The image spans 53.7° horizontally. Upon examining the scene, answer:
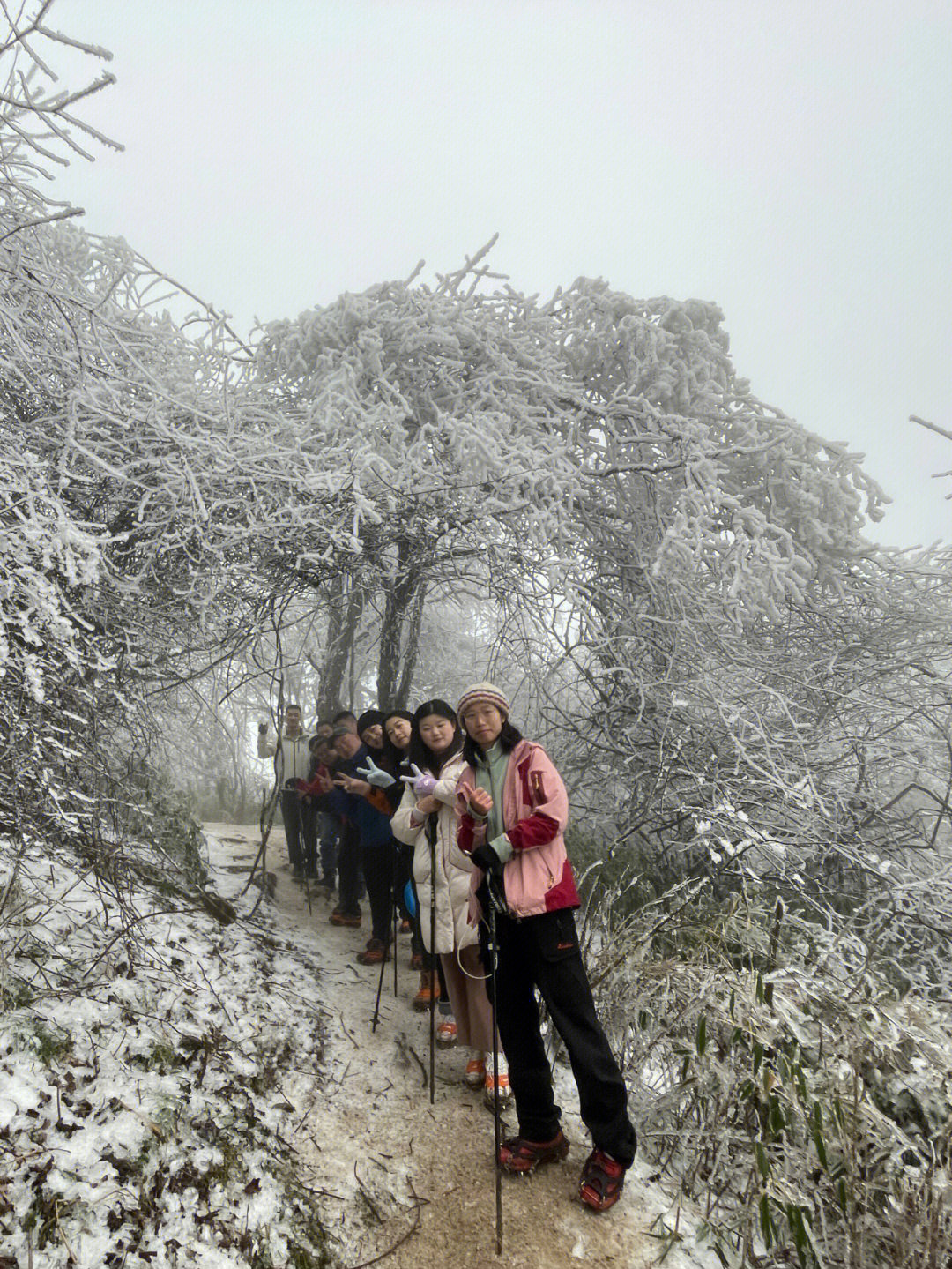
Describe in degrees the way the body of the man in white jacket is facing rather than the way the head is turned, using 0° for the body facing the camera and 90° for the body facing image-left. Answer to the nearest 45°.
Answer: approximately 0°

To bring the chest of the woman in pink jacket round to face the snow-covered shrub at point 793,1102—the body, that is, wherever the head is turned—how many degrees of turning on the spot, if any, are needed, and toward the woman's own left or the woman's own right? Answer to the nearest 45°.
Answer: approximately 135° to the woman's own left

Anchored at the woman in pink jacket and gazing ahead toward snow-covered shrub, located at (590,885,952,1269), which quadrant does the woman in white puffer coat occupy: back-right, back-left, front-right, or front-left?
back-left

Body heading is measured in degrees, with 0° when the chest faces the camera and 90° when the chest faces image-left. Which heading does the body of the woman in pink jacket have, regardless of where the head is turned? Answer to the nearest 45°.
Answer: approximately 45°

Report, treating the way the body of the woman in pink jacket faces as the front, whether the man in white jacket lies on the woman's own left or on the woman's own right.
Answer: on the woman's own right

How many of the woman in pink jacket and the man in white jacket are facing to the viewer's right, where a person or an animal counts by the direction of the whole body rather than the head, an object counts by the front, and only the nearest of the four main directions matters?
0

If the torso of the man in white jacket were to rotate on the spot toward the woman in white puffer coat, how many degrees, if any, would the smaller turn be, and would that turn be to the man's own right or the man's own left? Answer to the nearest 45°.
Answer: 0° — they already face them

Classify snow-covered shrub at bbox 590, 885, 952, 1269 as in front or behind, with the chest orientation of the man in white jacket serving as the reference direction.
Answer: in front
